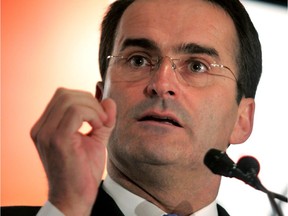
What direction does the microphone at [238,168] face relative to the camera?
to the viewer's left

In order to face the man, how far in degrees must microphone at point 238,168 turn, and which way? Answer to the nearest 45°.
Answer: approximately 45° to its right
